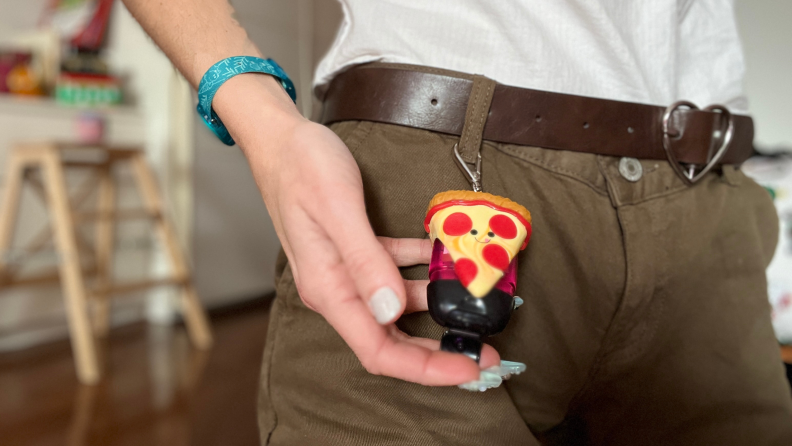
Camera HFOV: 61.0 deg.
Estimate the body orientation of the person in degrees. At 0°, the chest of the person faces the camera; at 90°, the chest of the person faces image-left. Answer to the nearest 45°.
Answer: approximately 315°

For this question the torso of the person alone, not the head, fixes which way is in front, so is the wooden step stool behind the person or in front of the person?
behind

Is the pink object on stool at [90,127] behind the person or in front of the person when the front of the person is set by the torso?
behind
